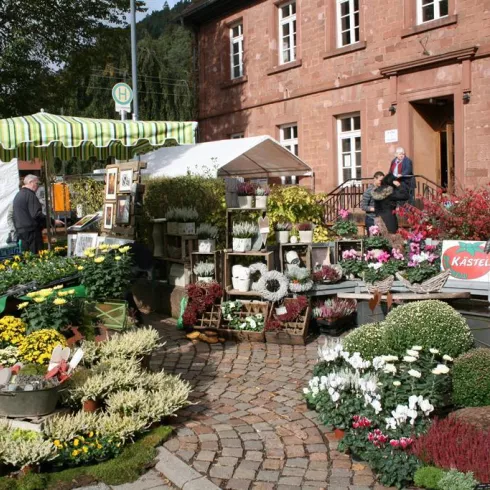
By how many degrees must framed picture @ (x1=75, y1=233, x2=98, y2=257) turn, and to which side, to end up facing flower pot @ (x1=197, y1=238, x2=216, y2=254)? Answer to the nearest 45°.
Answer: approximately 45° to its left

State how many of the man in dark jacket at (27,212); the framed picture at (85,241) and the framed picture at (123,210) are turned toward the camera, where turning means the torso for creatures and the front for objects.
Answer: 2

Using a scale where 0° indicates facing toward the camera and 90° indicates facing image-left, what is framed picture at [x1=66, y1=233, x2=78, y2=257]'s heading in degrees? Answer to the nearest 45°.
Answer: approximately 315°

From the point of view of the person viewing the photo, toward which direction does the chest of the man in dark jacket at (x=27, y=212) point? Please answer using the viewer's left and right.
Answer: facing away from the viewer and to the right of the viewer

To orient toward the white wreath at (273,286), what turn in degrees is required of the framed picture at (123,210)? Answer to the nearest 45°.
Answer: approximately 45° to its left

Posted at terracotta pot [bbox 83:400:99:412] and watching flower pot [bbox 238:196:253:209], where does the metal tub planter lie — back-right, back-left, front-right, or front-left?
back-left

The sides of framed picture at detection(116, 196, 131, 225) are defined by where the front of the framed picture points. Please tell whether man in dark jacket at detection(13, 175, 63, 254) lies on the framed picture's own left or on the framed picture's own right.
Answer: on the framed picture's own right

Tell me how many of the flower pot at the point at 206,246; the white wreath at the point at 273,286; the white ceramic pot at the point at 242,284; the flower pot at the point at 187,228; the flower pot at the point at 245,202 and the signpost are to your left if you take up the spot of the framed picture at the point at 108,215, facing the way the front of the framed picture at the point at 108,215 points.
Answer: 5

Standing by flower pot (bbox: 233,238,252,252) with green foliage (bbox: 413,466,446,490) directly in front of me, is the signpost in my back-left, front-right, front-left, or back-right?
back-right
